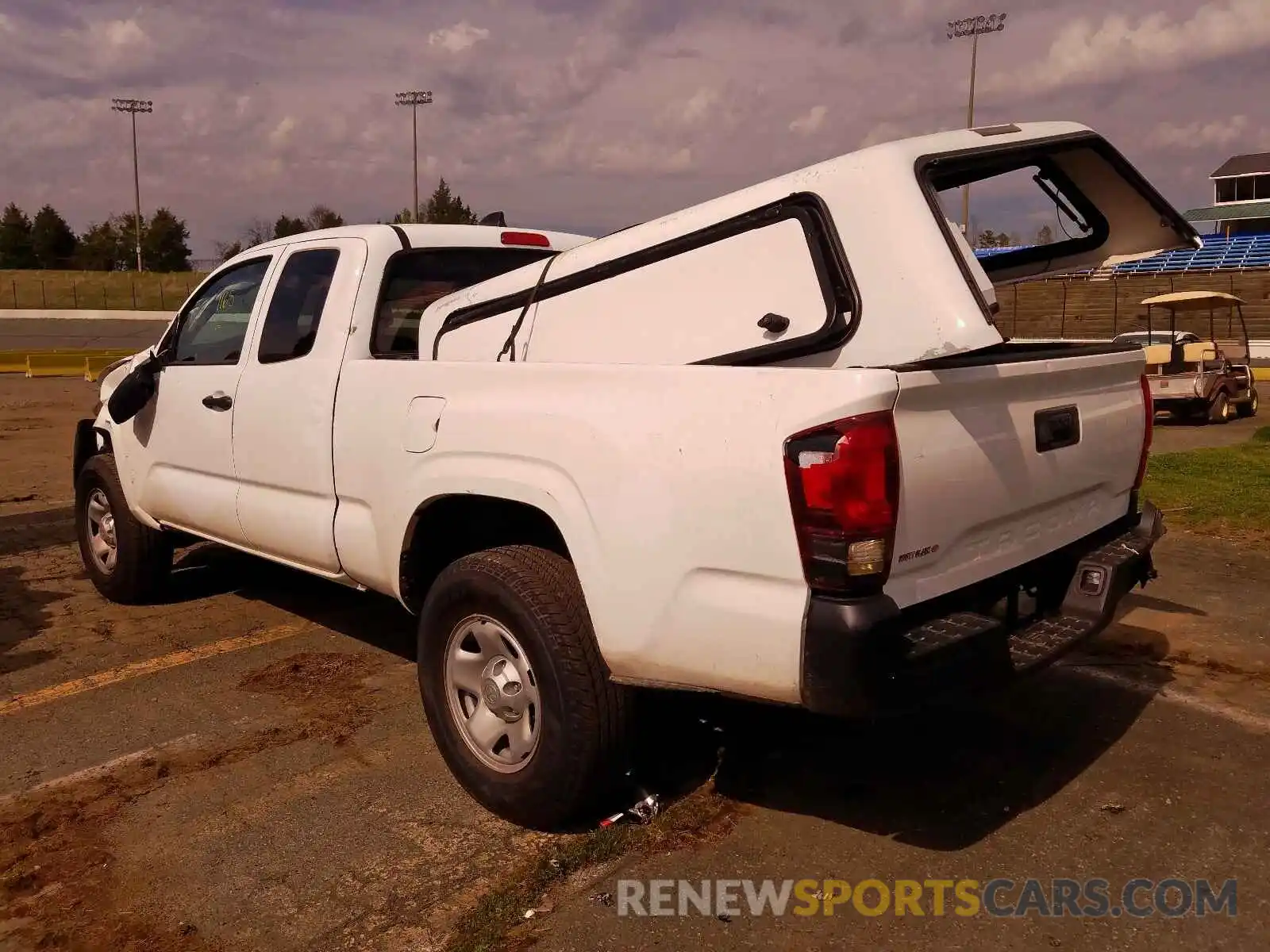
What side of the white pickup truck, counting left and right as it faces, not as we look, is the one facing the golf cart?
right

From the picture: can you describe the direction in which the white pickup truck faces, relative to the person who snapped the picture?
facing away from the viewer and to the left of the viewer
